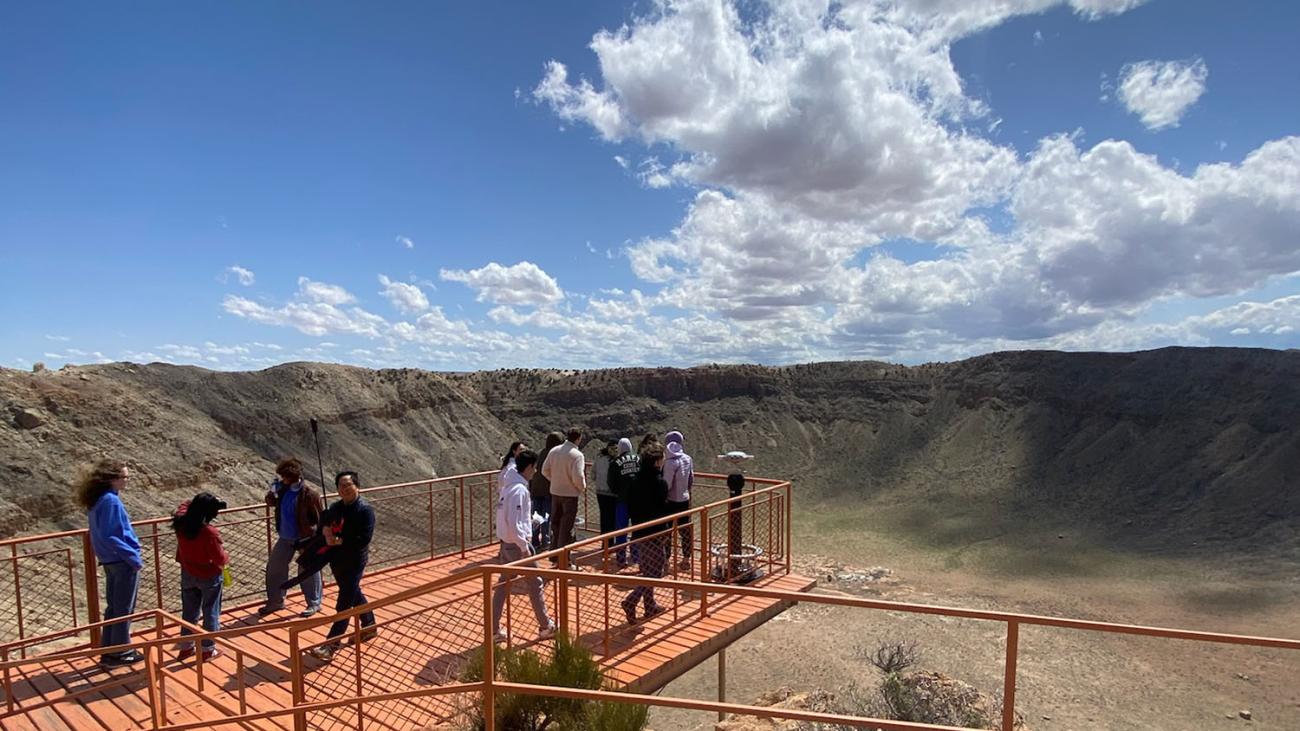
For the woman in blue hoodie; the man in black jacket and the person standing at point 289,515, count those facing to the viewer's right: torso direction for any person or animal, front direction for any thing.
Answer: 1

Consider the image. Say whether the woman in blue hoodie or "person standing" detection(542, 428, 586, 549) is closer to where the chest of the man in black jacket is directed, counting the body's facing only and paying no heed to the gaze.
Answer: the woman in blue hoodie

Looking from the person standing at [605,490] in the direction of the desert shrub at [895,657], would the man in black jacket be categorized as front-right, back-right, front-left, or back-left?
back-right

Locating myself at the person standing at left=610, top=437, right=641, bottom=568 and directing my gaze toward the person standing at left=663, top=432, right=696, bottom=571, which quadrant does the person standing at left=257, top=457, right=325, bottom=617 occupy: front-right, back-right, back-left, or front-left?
back-right

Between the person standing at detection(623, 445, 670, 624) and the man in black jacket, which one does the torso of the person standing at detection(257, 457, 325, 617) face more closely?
the man in black jacket

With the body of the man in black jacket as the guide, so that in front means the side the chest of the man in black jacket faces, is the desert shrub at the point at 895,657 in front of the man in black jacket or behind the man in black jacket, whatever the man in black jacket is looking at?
behind

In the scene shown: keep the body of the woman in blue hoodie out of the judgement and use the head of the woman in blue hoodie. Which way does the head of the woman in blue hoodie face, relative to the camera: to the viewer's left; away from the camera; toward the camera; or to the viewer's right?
to the viewer's right

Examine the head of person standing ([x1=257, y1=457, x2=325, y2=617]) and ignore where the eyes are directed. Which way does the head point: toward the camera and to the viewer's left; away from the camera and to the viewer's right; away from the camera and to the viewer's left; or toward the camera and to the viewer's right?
toward the camera and to the viewer's left

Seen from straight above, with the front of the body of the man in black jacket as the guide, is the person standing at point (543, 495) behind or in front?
behind

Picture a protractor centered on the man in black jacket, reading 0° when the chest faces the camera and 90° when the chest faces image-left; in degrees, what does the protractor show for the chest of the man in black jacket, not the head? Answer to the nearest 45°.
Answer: approximately 45°

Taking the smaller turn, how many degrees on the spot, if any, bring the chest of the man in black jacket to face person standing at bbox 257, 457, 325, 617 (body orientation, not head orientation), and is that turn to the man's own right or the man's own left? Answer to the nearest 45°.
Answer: approximately 90° to the man's own right

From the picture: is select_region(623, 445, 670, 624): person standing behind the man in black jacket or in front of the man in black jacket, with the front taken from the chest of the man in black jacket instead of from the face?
behind

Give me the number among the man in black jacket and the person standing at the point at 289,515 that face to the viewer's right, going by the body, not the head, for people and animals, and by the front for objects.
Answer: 0

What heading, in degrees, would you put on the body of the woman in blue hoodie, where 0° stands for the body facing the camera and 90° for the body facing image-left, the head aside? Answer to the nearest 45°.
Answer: approximately 270°

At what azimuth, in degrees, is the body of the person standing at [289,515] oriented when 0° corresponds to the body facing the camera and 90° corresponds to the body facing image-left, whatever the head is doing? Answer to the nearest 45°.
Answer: approximately 45°
